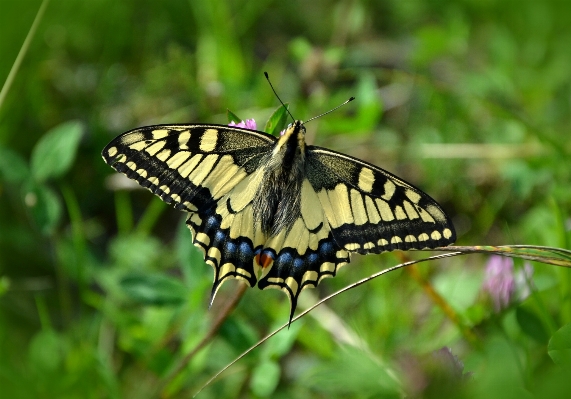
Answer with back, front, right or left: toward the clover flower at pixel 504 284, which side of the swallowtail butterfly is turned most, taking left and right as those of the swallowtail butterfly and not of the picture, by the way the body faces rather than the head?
right

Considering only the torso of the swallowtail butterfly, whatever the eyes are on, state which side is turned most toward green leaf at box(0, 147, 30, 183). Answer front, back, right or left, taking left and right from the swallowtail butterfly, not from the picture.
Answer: left

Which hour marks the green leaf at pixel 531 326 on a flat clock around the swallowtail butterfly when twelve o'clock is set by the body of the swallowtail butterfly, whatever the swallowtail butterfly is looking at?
The green leaf is roughly at 3 o'clock from the swallowtail butterfly.

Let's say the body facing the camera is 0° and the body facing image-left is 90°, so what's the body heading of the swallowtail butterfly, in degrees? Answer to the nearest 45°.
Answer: approximately 180°

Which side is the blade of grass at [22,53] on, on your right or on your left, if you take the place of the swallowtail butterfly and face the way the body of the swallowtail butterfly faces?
on your left
